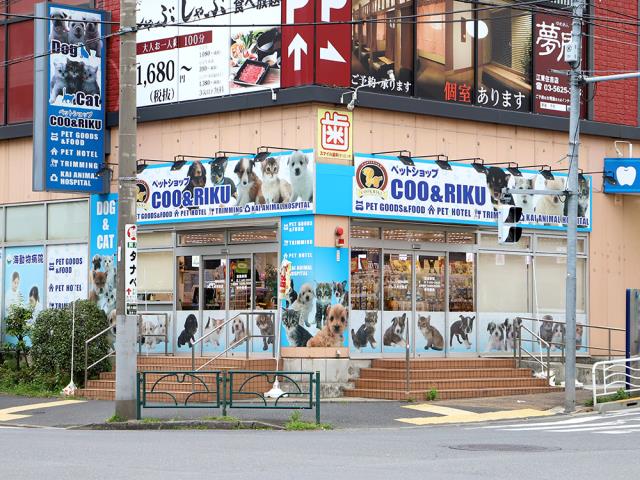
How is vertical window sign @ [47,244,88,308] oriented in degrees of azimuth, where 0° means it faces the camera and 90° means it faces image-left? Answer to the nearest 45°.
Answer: approximately 0°

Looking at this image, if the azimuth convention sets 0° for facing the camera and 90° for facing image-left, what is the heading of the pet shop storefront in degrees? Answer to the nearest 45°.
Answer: approximately 315°

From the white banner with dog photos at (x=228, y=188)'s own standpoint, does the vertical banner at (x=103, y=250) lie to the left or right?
on its right

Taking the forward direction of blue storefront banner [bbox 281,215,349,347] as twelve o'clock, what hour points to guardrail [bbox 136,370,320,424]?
The guardrail is roughly at 1 o'clock from the blue storefront banner.

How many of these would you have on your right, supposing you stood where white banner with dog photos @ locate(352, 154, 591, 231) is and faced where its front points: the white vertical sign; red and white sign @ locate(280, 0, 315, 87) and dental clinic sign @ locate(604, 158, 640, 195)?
2

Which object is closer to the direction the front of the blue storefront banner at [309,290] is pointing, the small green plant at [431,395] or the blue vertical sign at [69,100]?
the small green plant

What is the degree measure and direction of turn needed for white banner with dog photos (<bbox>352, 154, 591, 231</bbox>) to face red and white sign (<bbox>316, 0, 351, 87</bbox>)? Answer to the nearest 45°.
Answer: approximately 90° to its right

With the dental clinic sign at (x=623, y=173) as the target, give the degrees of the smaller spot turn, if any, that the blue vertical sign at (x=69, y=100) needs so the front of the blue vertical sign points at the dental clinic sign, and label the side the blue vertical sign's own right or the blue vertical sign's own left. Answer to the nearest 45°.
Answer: approximately 45° to the blue vertical sign's own left

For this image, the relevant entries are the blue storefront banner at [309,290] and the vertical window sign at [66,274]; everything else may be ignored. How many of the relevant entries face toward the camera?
2

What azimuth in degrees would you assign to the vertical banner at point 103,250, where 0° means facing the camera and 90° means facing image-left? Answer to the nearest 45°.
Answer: approximately 0°

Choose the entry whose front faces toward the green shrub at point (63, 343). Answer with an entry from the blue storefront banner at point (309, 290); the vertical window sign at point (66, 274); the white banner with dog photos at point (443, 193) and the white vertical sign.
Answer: the vertical window sign

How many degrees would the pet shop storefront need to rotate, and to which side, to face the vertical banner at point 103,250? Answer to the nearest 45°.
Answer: approximately 135° to its right

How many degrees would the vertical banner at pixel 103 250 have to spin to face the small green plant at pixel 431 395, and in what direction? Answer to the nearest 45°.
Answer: approximately 45° to its left

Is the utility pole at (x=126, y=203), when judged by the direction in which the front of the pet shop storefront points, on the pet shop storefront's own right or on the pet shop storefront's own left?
on the pet shop storefront's own right
